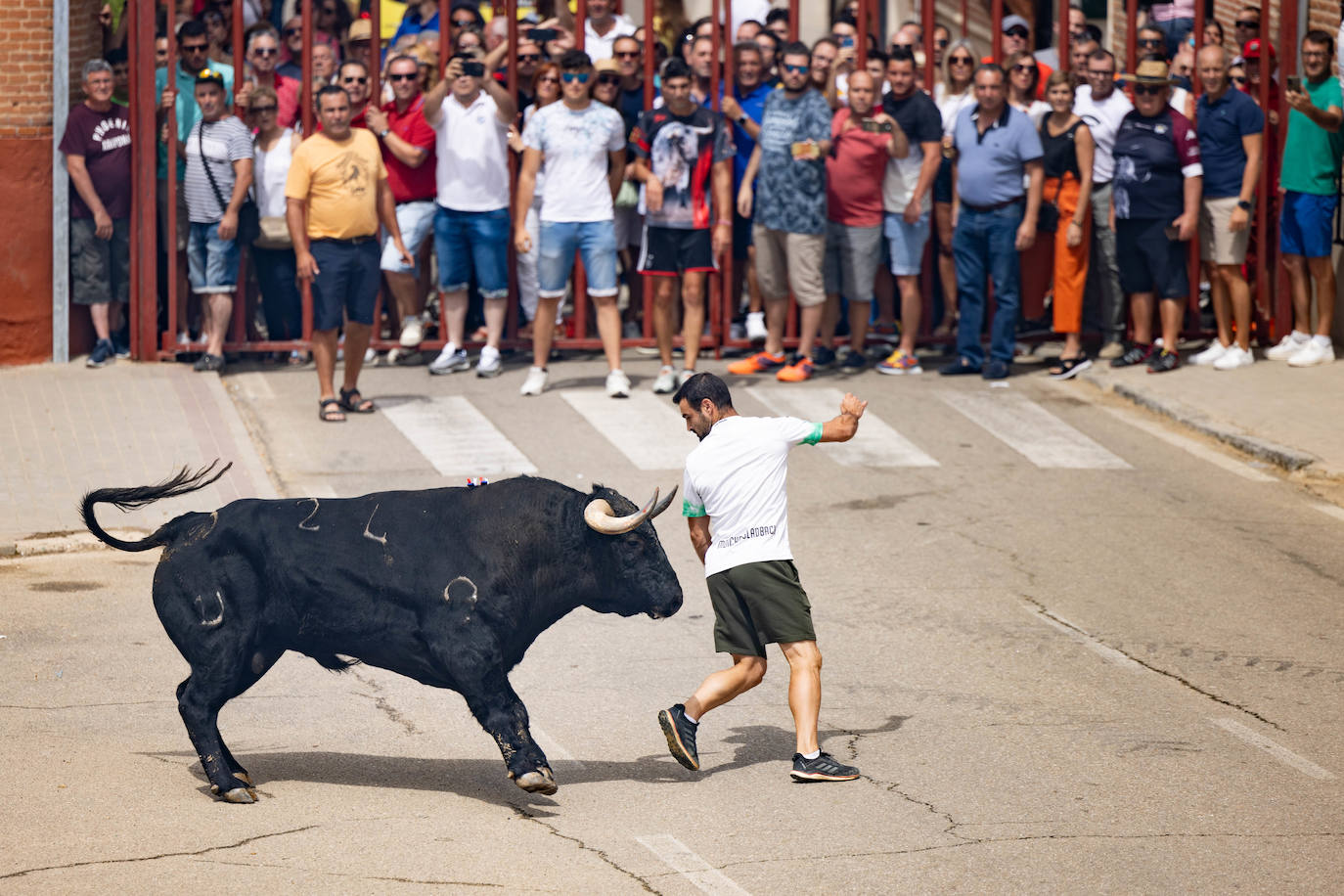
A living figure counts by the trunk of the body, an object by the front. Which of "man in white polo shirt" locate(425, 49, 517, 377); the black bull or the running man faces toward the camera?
the man in white polo shirt

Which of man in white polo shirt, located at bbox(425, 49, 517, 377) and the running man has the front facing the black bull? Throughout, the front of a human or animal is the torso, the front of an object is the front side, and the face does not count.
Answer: the man in white polo shirt

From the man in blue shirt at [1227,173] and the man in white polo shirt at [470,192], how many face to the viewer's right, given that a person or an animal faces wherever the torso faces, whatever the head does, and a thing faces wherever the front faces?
0

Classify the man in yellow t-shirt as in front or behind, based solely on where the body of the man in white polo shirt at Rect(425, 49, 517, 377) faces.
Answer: in front

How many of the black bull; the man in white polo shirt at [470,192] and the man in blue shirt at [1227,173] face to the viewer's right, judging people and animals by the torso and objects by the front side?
1

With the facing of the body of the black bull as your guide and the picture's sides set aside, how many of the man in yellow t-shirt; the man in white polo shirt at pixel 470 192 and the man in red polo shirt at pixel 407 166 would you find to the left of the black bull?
3

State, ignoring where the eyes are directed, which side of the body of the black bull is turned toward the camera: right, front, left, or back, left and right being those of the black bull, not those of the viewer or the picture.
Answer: right

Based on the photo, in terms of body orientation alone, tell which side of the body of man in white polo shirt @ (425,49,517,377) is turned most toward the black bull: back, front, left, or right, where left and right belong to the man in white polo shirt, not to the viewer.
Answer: front

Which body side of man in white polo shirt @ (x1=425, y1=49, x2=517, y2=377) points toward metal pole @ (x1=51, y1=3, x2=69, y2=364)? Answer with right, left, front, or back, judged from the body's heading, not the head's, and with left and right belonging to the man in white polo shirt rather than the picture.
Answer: right

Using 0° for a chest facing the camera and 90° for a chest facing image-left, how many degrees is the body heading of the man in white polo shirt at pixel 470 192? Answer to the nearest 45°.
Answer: approximately 0°
